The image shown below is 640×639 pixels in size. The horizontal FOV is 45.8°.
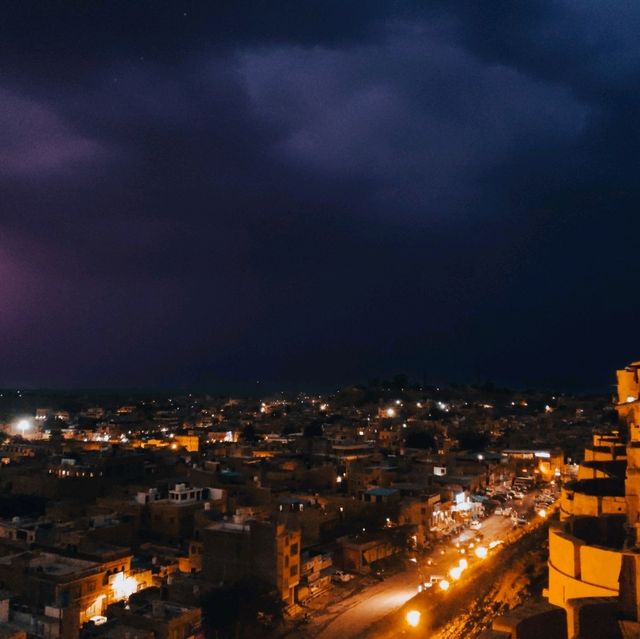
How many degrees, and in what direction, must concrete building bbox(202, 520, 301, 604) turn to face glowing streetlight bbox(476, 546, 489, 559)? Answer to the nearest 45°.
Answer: approximately 90° to its left

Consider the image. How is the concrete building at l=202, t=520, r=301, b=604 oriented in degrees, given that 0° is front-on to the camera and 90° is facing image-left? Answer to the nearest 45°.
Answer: approximately 315°

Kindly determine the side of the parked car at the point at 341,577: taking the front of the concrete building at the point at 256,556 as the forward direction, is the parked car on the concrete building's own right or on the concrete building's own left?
on the concrete building's own left

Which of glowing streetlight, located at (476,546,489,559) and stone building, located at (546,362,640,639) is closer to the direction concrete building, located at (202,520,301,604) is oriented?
the stone building
